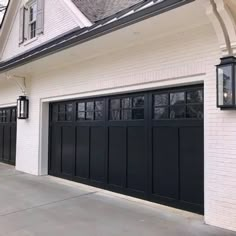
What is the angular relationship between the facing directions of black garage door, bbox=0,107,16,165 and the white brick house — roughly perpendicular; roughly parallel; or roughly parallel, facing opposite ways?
roughly parallel

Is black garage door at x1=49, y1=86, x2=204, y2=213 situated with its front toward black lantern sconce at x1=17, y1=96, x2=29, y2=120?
no

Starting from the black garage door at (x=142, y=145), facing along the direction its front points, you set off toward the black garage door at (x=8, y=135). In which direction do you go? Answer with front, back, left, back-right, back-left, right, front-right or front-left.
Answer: right

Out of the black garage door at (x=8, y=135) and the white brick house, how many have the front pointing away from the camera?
0

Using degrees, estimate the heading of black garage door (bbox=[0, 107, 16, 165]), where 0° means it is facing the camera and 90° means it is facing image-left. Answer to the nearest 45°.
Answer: approximately 45°

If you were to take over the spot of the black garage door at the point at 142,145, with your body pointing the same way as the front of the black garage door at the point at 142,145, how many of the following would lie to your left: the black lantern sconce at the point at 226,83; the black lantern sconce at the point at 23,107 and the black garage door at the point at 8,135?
1

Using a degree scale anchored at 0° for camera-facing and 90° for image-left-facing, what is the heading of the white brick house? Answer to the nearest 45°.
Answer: approximately 45°

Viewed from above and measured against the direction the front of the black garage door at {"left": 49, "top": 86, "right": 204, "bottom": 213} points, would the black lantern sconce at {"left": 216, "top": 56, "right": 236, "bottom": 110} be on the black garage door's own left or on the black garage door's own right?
on the black garage door's own left

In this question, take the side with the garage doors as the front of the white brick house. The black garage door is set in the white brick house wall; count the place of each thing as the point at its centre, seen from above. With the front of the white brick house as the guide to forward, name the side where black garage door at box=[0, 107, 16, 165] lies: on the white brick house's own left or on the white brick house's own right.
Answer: on the white brick house's own right

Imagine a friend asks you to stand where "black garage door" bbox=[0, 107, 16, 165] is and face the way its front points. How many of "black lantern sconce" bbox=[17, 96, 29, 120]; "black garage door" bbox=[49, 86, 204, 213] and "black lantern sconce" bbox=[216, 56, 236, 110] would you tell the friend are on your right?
0

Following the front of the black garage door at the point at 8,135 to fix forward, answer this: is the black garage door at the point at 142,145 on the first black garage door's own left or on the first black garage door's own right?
on the first black garage door's own left
